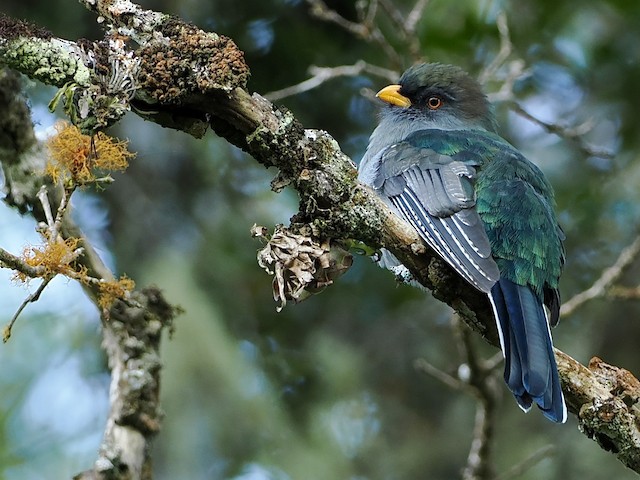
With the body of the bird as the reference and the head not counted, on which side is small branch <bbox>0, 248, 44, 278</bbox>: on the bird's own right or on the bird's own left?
on the bird's own left

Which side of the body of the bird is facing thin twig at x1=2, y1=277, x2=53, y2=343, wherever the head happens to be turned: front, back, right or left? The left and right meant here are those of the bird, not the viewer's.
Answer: left

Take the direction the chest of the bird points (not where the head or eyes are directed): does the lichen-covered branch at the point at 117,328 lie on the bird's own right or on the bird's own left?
on the bird's own left

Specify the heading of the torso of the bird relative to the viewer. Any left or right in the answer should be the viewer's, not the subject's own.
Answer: facing away from the viewer and to the left of the viewer

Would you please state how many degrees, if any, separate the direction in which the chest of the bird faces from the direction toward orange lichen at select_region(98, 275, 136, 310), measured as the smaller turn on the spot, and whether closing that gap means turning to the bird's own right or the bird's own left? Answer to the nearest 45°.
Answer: approximately 90° to the bird's own left
